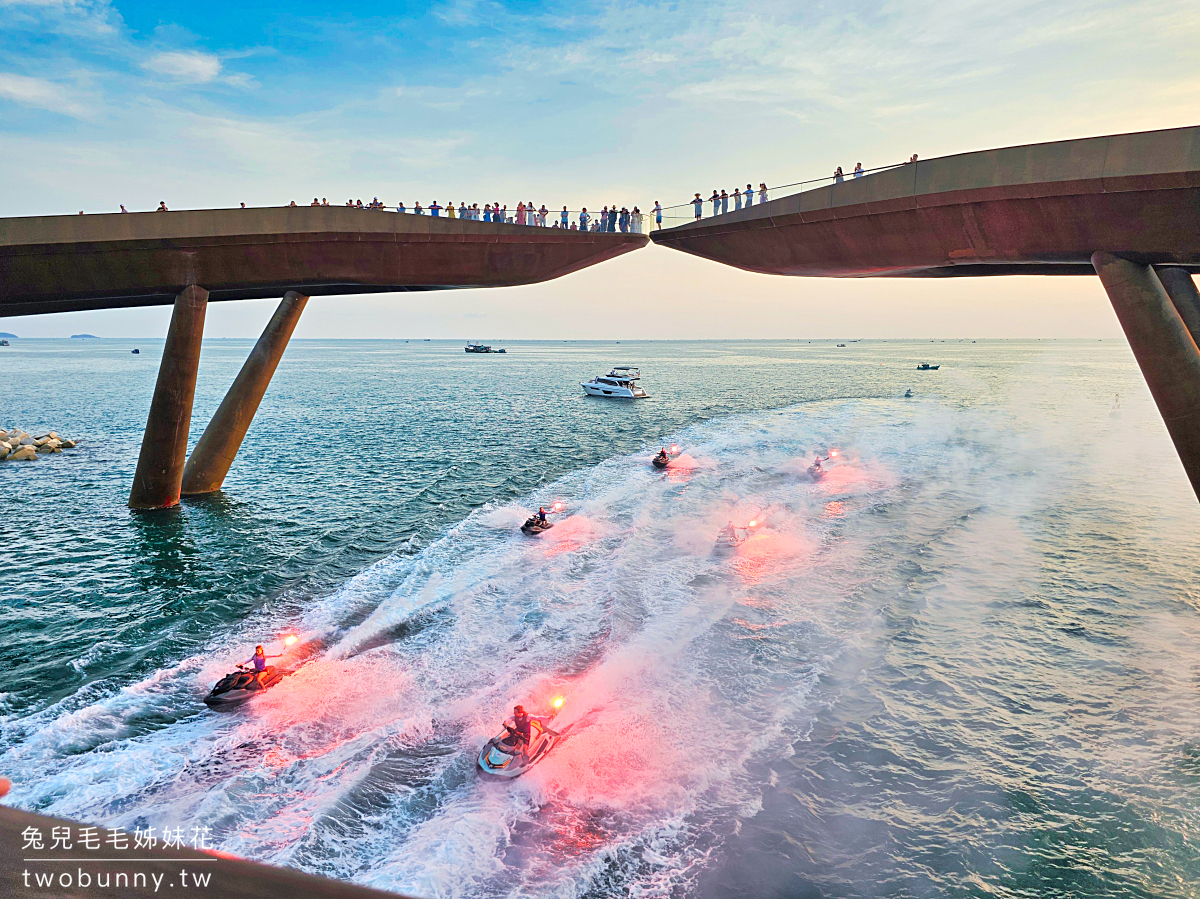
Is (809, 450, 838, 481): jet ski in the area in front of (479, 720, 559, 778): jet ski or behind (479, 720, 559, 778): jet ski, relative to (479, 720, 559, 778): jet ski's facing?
behind

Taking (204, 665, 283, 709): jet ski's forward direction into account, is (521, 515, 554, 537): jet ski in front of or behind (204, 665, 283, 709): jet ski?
behind

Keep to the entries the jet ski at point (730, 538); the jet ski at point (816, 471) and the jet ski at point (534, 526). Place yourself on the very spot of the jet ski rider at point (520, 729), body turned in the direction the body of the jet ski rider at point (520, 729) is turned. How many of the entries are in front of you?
0

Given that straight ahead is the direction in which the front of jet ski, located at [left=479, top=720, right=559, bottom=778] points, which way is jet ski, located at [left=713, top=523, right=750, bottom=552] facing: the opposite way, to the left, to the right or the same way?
the same way

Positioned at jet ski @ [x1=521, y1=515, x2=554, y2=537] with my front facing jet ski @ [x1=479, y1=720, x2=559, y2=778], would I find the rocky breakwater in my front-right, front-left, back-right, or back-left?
back-right

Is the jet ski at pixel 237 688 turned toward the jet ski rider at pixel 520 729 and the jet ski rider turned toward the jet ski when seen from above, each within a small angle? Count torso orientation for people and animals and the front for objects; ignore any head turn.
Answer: no

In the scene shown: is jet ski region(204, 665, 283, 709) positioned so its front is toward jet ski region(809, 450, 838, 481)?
no

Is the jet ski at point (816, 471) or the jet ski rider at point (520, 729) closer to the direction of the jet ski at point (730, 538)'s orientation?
the jet ski rider

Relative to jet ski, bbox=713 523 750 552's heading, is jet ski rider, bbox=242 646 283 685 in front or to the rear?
in front

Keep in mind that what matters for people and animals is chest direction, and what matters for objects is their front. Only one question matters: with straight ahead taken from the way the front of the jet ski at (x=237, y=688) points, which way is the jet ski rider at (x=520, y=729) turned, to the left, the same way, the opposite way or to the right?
the same way

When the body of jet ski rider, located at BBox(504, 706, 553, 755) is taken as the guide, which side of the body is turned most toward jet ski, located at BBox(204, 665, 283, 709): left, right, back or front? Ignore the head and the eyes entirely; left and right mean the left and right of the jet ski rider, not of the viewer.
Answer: right

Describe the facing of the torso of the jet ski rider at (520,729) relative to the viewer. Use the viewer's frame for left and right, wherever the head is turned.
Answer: facing the viewer and to the left of the viewer

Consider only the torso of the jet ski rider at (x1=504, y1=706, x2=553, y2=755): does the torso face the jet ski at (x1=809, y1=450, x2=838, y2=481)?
no

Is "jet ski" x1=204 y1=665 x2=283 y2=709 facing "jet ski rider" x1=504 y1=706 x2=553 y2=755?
no

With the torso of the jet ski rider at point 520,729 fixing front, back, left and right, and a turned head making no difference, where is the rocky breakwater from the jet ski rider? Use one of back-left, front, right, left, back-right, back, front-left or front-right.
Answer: right

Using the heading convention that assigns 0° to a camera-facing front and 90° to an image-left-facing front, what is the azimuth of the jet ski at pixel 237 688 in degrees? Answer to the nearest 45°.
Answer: approximately 45°

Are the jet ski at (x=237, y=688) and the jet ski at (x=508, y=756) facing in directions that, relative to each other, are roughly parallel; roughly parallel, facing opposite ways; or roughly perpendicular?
roughly parallel

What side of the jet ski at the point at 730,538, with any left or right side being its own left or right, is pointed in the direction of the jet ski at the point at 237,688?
front

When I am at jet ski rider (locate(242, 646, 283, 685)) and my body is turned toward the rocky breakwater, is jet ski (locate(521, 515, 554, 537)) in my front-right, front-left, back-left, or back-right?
front-right

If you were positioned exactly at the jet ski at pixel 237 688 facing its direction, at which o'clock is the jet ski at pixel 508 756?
the jet ski at pixel 508 756 is roughly at 9 o'clock from the jet ski at pixel 237 688.
